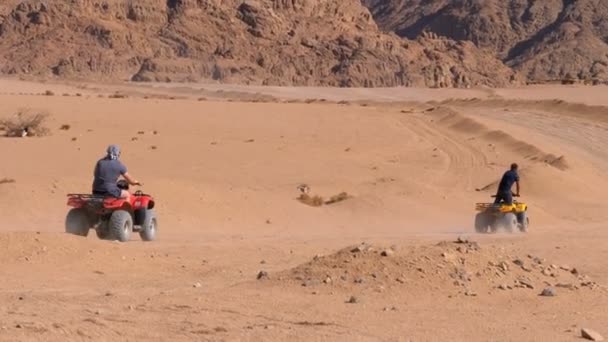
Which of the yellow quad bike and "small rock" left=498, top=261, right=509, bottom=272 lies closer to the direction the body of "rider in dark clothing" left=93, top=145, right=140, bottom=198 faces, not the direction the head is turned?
the yellow quad bike

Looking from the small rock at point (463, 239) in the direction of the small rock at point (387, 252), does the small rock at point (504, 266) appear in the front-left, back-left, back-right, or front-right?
front-left

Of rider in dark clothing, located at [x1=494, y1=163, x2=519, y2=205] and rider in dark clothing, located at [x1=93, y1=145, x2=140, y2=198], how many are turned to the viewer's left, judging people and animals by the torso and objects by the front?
0

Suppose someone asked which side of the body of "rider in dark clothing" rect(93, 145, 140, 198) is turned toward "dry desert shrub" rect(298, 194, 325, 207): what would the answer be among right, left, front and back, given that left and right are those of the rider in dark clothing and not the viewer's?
front

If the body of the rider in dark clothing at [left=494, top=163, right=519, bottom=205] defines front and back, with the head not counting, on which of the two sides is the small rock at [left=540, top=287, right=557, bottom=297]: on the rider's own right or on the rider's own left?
on the rider's own right

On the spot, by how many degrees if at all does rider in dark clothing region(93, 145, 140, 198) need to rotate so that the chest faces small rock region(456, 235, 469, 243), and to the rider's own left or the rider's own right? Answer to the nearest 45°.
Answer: approximately 45° to the rider's own right

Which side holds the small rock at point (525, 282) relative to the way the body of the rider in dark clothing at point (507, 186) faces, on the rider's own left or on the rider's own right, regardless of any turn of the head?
on the rider's own right

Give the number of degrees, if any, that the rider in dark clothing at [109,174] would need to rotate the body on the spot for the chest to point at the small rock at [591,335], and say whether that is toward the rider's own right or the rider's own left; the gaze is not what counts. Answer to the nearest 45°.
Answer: approximately 90° to the rider's own right

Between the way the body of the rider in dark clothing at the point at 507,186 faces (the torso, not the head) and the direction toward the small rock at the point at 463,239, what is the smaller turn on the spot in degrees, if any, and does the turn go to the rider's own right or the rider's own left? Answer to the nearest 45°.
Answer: approximately 135° to the rider's own right

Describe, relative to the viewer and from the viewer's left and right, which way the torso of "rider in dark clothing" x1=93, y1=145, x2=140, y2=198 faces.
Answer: facing away from the viewer and to the right of the viewer

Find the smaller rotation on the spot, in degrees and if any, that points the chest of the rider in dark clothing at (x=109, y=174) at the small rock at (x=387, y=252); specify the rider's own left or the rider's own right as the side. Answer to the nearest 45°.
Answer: approximately 90° to the rider's own right

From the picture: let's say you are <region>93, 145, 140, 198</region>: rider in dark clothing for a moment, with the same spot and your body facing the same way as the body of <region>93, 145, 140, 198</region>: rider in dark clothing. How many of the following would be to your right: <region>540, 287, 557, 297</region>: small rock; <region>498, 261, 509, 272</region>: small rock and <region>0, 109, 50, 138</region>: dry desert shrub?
2

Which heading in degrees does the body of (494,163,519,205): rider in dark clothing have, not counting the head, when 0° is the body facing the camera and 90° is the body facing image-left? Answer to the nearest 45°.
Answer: approximately 225°
